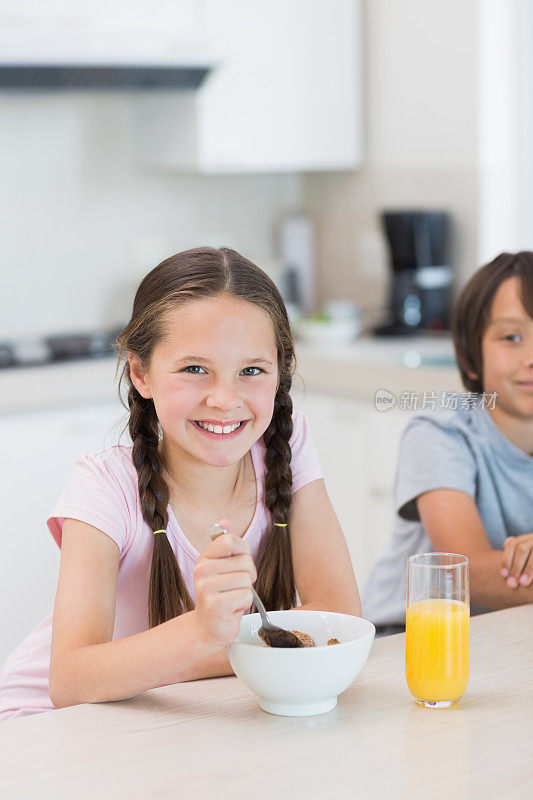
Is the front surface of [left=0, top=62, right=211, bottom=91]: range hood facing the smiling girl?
yes

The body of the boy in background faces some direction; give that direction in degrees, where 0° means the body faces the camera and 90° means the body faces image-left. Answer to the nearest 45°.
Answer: approximately 315°

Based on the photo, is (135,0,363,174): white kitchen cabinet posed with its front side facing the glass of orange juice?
yes

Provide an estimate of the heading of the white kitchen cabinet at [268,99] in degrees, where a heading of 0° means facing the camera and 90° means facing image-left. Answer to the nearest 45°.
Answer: approximately 0°

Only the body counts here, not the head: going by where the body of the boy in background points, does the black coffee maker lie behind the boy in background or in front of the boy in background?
behind

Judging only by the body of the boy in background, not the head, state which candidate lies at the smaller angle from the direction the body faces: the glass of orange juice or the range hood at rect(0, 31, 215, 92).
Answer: the glass of orange juice
